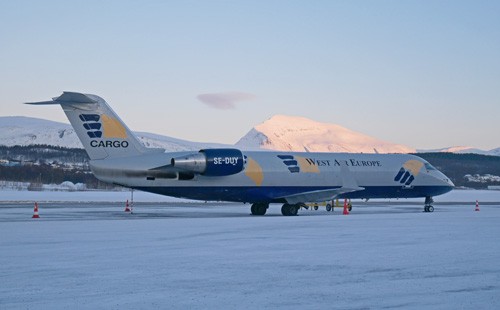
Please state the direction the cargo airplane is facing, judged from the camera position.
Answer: facing away from the viewer and to the right of the viewer
